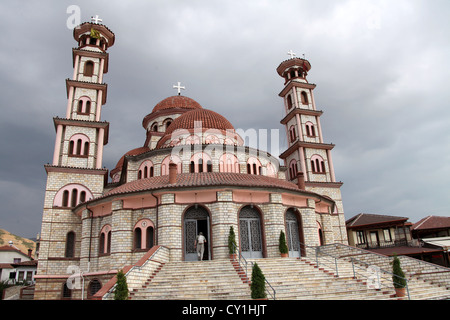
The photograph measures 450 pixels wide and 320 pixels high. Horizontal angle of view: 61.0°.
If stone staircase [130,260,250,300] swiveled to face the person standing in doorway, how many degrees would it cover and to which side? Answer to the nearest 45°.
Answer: approximately 180°

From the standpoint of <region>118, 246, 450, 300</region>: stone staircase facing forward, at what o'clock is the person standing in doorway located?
The person standing in doorway is roughly at 4 o'clock from the stone staircase.

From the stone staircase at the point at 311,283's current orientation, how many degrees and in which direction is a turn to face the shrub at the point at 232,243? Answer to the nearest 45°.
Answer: approximately 135° to its right

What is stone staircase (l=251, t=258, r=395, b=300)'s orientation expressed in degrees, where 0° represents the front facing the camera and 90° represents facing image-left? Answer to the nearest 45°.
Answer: approximately 0°

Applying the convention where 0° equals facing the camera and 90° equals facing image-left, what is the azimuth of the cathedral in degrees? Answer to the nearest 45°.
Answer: approximately 315°

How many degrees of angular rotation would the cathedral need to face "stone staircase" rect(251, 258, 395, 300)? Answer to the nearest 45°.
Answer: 0° — it already faces it

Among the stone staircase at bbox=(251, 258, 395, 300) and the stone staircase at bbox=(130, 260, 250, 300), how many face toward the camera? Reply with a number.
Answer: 2

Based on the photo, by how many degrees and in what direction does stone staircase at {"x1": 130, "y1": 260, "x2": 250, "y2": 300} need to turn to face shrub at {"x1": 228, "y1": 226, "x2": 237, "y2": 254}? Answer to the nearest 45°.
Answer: approximately 135° to its left

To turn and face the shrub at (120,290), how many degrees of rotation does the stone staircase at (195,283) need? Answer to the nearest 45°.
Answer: approximately 45° to its right

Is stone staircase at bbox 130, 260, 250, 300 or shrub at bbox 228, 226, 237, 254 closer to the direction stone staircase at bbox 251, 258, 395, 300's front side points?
the stone staircase
